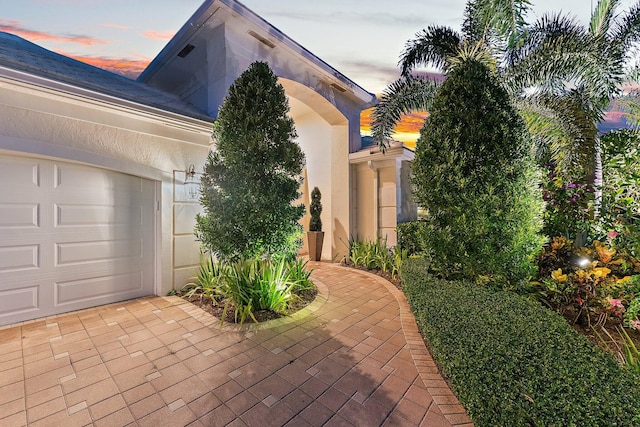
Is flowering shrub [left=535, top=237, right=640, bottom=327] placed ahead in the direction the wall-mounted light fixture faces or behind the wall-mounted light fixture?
ahead

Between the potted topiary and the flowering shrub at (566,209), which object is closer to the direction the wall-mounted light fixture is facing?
the flowering shrub

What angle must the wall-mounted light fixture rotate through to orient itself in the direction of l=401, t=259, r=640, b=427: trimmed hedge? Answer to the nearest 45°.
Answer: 0° — it already faces it

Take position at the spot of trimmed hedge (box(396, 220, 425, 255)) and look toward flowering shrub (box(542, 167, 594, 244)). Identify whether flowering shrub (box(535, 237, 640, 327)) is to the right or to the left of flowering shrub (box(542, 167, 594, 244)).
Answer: right

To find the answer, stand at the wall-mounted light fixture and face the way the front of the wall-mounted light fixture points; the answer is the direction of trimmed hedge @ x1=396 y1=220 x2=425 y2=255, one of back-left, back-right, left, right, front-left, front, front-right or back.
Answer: front-left

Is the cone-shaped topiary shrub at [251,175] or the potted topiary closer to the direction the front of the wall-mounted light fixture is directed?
the cone-shaped topiary shrub

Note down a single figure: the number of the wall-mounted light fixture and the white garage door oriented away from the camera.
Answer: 0

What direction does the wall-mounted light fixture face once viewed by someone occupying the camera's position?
facing the viewer and to the right of the viewer

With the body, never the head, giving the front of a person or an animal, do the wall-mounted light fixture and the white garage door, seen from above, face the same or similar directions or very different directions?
same or similar directions

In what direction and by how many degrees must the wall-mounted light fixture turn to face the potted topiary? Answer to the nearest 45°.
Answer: approximately 90° to its left

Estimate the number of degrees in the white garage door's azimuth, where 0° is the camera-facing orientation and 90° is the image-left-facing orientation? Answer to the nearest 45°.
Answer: approximately 315°
